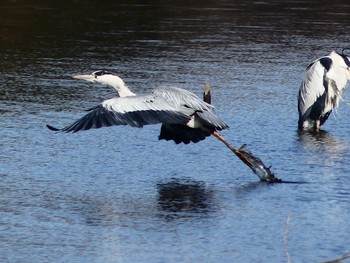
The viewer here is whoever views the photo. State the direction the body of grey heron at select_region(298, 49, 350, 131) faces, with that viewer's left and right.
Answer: facing the viewer and to the right of the viewer
